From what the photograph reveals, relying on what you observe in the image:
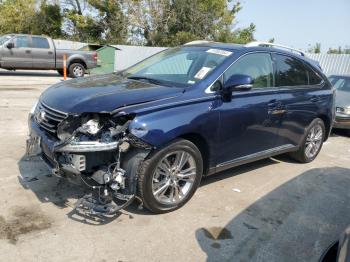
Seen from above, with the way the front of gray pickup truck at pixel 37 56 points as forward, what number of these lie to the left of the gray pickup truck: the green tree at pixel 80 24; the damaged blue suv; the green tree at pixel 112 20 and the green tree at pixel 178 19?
1

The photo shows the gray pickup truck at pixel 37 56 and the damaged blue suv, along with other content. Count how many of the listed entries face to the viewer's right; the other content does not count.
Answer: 0

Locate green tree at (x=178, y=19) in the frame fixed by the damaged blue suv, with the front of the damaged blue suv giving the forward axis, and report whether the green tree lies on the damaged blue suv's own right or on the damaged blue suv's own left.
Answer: on the damaged blue suv's own right

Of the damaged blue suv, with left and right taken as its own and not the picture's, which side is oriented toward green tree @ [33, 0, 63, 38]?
right

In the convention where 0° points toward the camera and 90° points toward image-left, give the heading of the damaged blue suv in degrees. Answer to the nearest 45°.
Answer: approximately 45°

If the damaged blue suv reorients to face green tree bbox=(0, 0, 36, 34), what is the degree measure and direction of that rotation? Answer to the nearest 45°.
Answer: approximately 90° to its right

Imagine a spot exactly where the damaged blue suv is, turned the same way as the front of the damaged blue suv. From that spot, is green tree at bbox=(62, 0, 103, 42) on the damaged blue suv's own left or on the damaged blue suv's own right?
on the damaged blue suv's own right

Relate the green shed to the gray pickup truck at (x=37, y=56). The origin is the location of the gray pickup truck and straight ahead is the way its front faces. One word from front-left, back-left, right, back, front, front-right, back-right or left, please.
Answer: back-right

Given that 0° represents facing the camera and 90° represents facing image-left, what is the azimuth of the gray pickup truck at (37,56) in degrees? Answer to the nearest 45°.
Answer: approximately 90°

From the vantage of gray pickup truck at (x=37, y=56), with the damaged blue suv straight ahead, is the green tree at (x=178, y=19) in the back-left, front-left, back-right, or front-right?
back-left

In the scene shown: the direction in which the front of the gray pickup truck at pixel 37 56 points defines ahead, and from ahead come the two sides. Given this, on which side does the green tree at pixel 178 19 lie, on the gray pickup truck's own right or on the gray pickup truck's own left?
on the gray pickup truck's own right

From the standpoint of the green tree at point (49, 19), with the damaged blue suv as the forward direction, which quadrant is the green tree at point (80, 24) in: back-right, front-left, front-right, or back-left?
front-left

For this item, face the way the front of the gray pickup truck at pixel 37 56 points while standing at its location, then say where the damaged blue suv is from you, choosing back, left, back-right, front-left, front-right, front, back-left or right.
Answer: left

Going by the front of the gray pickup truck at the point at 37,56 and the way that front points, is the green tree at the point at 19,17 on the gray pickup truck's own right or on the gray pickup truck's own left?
on the gray pickup truck's own right
